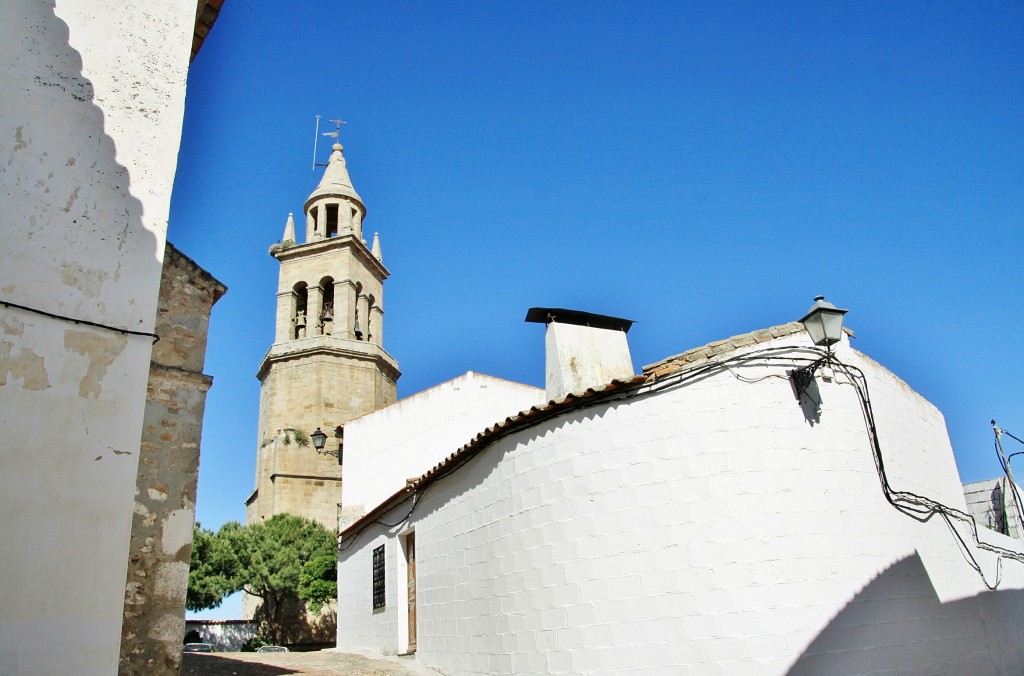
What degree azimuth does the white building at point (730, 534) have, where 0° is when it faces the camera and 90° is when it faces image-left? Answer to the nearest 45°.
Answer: approximately 45°

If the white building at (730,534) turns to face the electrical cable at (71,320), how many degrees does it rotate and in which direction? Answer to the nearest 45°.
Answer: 0° — it already faces it
